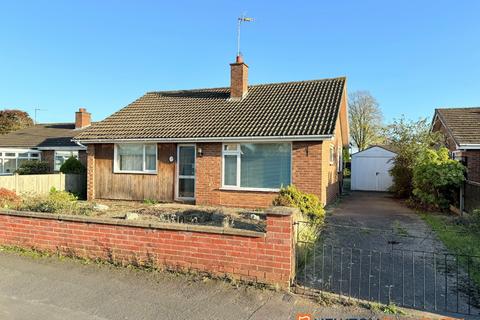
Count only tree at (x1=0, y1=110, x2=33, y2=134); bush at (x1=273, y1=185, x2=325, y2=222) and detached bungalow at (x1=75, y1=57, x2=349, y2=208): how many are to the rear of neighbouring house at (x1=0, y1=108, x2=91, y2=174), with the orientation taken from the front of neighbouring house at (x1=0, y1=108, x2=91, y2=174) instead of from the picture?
1

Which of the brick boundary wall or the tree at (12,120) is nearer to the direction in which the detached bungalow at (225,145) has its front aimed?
the brick boundary wall

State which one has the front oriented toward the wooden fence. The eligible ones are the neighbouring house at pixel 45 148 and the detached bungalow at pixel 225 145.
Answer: the neighbouring house

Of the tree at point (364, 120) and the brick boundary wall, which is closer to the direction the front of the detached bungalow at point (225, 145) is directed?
the brick boundary wall

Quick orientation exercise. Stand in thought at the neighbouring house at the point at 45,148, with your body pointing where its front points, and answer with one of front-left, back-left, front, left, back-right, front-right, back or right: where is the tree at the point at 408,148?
front-left

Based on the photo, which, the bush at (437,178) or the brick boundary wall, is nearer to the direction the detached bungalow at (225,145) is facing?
the brick boundary wall

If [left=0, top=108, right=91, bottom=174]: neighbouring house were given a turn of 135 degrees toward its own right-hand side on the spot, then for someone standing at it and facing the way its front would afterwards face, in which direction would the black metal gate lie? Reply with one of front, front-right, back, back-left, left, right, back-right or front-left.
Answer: back-left

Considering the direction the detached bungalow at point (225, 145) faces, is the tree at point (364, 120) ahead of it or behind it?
behind

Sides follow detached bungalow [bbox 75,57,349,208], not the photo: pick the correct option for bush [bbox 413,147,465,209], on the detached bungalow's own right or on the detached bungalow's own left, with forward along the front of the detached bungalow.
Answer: on the detached bungalow's own left

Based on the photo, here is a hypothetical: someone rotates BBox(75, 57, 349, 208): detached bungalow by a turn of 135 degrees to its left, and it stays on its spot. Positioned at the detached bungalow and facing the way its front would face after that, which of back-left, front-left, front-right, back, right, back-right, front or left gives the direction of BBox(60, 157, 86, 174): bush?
left

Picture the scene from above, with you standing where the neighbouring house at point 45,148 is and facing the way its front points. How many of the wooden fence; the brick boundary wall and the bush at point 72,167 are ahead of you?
3

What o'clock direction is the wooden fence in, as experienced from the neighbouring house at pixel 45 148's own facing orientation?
The wooden fence is roughly at 12 o'clock from the neighbouring house.

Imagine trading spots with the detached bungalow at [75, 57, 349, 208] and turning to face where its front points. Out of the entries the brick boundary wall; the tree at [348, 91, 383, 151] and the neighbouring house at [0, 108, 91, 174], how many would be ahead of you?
1

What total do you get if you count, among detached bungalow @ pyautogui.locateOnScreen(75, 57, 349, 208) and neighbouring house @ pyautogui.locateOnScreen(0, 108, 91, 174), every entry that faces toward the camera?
2

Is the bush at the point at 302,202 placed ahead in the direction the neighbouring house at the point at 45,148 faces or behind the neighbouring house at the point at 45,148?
ahead

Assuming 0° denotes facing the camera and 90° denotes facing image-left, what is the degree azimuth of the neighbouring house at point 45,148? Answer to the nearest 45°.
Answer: approximately 0°
